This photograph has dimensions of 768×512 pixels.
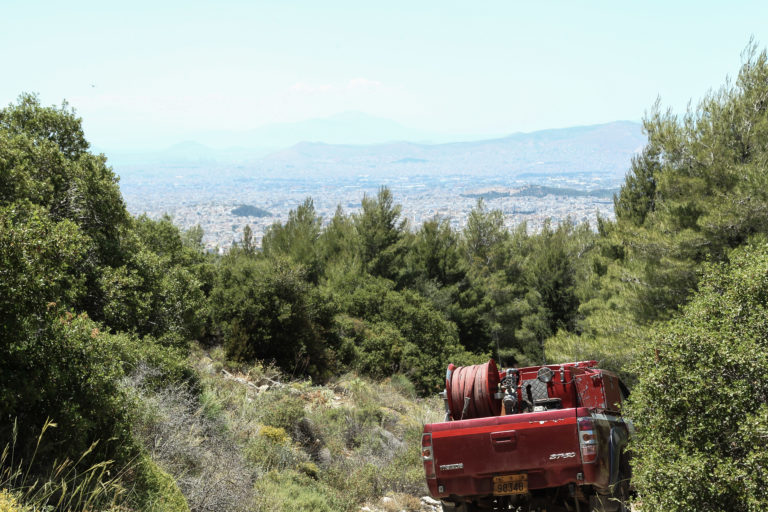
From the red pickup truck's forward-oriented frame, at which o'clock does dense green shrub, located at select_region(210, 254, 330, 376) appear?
The dense green shrub is roughly at 11 o'clock from the red pickup truck.

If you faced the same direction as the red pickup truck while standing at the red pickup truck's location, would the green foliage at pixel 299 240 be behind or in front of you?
in front

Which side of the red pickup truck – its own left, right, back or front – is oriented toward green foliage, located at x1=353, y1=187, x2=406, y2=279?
front

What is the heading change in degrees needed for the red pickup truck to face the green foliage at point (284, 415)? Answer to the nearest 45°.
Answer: approximately 45° to its left

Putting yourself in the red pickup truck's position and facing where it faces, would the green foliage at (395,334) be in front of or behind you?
in front

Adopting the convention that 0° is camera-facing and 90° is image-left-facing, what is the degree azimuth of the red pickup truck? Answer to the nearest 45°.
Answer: approximately 180°

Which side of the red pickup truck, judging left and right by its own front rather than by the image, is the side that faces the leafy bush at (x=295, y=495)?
left

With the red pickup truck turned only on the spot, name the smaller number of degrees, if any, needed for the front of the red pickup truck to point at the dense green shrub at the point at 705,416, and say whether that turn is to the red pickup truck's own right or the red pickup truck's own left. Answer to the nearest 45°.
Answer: approximately 135° to the red pickup truck's own right

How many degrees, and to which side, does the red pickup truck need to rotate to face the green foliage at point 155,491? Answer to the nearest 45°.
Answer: approximately 90° to its left

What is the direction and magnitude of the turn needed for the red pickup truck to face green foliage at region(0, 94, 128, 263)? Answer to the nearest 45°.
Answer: approximately 45° to its left
